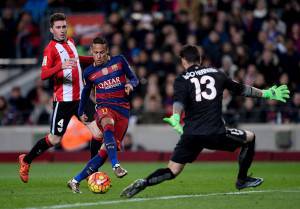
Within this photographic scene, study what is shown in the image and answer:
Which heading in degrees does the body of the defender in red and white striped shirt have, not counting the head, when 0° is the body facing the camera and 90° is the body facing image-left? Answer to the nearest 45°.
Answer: approximately 315°

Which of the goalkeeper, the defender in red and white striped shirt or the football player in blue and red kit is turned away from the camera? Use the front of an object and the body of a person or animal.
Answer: the goalkeeper

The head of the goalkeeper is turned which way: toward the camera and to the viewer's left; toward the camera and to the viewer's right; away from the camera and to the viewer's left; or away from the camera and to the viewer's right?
away from the camera and to the viewer's left

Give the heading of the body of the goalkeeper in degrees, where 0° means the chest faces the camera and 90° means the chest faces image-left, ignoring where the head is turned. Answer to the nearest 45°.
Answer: approximately 180°

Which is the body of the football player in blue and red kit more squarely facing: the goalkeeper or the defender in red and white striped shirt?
the goalkeeper

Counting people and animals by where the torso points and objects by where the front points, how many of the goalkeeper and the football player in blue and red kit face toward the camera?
1

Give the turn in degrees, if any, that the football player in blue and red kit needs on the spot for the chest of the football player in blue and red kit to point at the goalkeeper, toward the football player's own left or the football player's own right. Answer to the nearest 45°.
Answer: approximately 45° to the football player's own left
